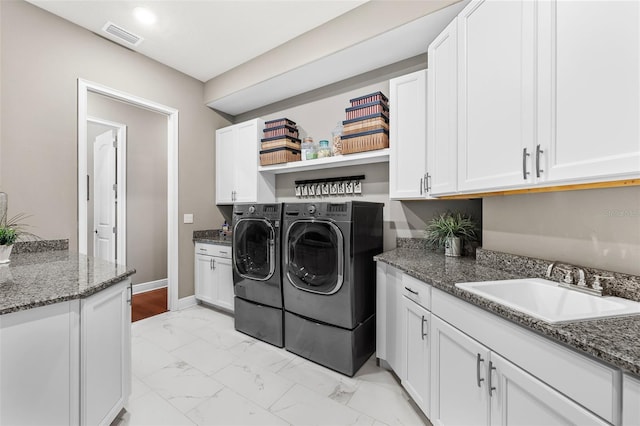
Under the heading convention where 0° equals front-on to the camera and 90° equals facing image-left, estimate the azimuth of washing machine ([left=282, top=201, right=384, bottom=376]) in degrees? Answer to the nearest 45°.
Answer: approximately 45°

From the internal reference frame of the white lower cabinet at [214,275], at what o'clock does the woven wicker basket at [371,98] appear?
The woven wicker basket is roughly at 9 o'clock from the white lower cabinet.

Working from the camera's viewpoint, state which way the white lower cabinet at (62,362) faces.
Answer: facing the viewer and to the right of the viewer

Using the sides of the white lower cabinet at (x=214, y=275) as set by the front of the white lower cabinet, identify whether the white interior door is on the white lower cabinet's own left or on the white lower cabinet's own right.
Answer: on the white lower cabinet's own right

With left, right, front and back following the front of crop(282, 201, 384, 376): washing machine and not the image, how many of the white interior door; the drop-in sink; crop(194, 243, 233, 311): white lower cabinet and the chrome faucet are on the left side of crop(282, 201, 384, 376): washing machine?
2

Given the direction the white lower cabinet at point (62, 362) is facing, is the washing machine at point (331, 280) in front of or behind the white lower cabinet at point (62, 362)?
in front

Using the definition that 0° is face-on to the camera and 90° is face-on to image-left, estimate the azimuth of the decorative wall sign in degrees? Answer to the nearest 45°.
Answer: approximately 45°

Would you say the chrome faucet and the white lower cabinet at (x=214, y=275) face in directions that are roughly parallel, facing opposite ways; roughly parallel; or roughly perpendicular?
roughly perpendicular

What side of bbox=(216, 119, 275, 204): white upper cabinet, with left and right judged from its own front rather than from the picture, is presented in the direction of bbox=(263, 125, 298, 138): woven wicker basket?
left

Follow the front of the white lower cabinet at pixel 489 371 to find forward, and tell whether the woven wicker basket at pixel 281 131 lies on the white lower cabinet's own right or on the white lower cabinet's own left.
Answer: on the white lower cabinet's own right
